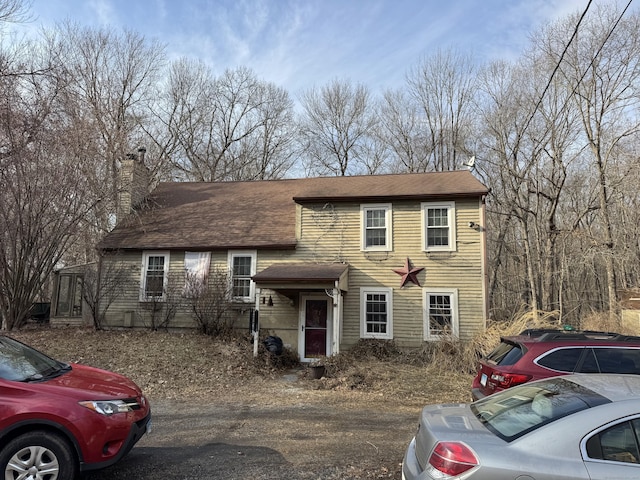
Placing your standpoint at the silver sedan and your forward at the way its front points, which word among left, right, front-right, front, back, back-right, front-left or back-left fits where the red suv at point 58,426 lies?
back-left

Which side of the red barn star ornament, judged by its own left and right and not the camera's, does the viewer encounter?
front

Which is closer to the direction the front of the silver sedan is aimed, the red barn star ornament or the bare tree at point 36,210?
the red barn star ornament

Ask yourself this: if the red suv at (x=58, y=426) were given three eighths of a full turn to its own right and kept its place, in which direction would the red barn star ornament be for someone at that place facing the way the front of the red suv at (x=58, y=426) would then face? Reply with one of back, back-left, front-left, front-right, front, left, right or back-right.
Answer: back

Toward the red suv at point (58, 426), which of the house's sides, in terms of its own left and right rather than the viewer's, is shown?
front

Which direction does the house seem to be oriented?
toward the camera

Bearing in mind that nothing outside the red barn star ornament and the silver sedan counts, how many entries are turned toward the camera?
1

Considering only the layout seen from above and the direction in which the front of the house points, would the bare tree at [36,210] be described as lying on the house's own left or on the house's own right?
on the house's own right

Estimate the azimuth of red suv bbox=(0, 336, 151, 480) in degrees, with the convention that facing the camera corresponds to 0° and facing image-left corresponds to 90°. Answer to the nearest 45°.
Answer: approximately 270°

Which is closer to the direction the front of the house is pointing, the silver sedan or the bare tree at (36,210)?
the silver sedan

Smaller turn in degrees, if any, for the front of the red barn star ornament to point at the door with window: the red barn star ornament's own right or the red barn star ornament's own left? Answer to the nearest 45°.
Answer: approximately 90° to the red barn star ornament's own right
